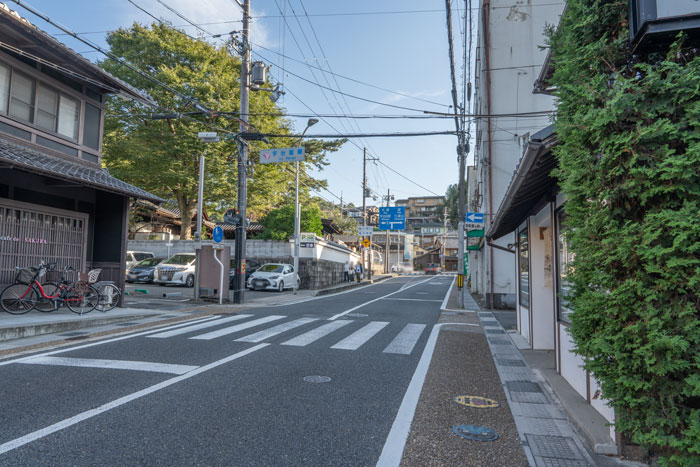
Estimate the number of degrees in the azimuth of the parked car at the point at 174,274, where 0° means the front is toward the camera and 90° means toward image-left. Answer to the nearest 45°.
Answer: approximately 45°

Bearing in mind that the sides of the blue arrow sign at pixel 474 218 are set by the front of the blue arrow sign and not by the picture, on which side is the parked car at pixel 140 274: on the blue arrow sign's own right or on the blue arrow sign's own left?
on the blue arrow sign's own right

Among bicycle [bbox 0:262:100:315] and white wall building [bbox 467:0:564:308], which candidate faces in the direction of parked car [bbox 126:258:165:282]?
the white wall building

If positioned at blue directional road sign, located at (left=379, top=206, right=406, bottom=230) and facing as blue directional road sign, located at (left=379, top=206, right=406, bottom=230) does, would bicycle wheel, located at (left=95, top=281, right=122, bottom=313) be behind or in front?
in front

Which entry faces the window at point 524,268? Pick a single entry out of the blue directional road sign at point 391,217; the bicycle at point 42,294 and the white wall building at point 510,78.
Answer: the blue directional road sign

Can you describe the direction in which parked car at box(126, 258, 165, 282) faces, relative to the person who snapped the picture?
facing the viewer and to the left of the viewer

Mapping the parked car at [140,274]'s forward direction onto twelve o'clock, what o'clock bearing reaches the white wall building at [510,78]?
The white wall building is roughly at 9 o'clock from the parked car.

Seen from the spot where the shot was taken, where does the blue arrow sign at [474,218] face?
facing the viewer

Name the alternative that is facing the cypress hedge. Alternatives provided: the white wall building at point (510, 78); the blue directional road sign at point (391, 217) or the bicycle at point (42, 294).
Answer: the blue directional road sign

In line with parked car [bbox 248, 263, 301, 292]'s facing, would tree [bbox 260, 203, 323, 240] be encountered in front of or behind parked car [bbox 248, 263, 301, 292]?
behind

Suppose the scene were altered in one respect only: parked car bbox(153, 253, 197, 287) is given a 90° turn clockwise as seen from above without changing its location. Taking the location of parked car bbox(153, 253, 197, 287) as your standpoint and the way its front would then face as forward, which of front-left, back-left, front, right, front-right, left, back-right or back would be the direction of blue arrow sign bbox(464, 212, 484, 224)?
back

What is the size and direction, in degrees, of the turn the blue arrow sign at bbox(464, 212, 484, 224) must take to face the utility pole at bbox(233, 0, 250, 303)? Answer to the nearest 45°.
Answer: approximately 45° to its right

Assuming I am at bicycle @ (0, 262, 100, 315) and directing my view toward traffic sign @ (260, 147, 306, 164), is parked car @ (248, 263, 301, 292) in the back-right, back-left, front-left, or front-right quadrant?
front-left

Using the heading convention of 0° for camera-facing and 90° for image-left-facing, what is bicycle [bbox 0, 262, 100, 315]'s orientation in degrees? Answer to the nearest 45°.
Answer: approximately 90°

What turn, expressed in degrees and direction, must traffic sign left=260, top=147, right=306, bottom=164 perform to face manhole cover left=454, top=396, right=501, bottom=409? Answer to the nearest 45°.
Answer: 0° — it already faces it

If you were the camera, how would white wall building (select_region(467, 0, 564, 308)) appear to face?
facing to the left of the viewer

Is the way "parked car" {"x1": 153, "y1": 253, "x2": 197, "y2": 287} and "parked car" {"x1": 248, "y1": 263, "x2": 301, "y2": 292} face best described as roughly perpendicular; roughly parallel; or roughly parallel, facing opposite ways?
roughly parallel

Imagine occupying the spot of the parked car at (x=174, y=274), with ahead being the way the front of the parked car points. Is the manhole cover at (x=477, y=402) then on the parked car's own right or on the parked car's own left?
on the parked car's own left
